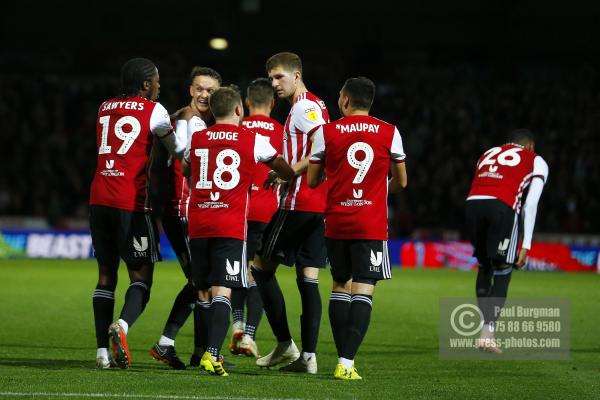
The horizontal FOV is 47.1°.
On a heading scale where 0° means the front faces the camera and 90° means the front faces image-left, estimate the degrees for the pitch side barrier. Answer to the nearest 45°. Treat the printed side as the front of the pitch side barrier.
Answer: approximately 0°
